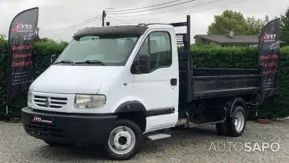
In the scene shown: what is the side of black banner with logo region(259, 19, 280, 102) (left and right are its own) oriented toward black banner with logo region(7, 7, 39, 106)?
right

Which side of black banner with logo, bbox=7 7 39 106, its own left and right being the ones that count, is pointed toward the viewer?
front

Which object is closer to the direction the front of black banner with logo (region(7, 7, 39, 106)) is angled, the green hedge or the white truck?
the white truck

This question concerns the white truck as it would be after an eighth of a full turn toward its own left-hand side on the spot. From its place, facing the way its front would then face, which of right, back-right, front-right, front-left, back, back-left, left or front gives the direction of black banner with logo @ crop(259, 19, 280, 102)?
back-left

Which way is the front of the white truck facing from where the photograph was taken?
facing the viewer and to the left of the viewer

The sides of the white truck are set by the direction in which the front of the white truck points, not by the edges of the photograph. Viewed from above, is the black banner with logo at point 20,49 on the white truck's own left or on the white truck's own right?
on the white truck's own right

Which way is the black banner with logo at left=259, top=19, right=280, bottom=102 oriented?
toward the camera

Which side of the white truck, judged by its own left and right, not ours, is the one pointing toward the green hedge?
back

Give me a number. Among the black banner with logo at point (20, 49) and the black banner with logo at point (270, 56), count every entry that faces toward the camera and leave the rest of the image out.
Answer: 2
